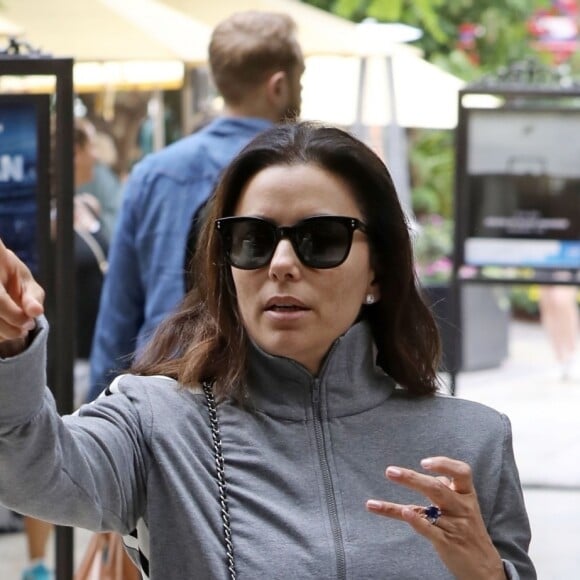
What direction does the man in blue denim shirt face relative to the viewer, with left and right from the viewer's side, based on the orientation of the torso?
facing away from the viewer and to the right of the viewer

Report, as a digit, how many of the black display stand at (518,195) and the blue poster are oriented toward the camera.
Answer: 2

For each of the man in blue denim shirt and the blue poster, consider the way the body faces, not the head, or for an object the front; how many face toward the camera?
1

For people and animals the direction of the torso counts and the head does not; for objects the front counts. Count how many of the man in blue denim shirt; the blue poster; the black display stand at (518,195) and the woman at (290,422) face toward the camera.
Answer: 3

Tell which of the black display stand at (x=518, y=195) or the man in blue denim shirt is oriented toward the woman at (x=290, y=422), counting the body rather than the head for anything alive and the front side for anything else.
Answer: the black display stand
